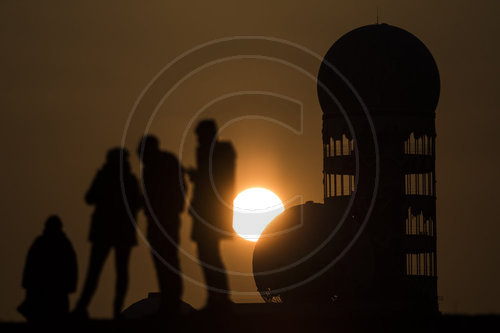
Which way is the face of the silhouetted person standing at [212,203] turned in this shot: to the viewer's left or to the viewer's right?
to the viewer's left

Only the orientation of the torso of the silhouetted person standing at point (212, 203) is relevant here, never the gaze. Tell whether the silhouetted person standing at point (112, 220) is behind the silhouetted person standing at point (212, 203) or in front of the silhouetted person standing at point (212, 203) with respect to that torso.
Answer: in front

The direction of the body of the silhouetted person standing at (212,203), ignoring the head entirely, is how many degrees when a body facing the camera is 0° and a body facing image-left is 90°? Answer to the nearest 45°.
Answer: approximately 90°

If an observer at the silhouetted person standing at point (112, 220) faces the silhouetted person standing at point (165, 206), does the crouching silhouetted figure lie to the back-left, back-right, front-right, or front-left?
back-right
